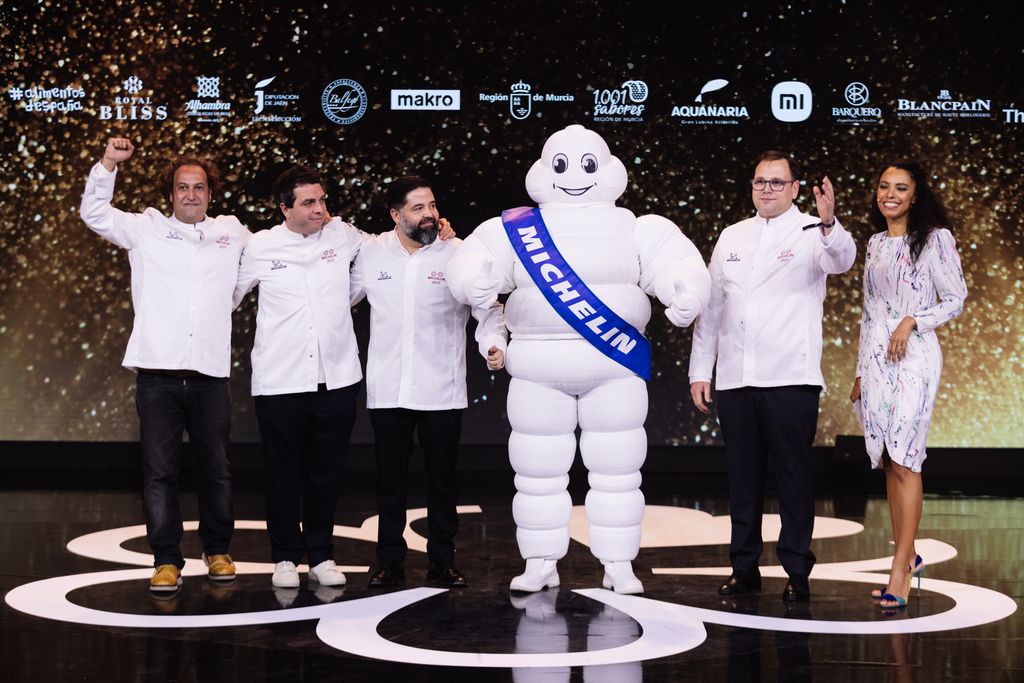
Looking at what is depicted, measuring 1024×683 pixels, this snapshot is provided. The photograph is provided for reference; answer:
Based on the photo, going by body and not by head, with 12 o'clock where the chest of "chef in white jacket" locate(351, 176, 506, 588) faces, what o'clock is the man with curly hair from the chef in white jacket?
The man with curly hair is roughly at 3 o'clock from the chef in white jacket.

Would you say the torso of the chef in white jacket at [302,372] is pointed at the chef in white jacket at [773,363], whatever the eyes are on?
no

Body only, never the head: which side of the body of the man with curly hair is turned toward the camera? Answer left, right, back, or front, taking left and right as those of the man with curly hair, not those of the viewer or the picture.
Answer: front

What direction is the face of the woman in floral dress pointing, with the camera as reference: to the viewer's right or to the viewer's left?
to the viewer's left

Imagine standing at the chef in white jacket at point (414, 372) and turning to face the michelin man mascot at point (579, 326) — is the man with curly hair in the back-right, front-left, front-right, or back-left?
back-right

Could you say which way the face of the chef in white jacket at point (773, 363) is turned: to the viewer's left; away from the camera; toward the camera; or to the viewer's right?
toward the camera

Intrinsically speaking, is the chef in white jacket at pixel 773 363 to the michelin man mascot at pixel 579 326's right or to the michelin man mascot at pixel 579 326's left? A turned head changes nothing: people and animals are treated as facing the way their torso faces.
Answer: on its left

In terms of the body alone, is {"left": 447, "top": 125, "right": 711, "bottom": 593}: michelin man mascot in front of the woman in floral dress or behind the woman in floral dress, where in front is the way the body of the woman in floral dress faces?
in front

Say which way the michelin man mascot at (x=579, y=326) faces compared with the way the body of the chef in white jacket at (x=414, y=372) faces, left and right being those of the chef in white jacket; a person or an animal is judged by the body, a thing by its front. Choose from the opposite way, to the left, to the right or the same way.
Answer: the same way

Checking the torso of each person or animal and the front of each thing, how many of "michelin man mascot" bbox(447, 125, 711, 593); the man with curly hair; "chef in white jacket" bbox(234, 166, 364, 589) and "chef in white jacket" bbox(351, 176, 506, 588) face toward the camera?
4

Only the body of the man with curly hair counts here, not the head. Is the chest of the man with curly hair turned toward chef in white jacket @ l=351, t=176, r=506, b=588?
no

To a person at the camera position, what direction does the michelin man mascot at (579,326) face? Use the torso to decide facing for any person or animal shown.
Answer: facing the viewer

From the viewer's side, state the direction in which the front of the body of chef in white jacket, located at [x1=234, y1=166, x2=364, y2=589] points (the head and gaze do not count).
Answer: toward the camera

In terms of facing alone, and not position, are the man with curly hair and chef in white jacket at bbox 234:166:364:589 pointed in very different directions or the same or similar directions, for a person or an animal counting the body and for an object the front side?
same or similar directions

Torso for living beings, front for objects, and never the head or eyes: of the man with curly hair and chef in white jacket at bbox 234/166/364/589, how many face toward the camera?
2

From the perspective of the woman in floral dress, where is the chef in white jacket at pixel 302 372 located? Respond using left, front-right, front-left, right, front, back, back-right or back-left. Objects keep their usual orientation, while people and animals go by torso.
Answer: front-right
